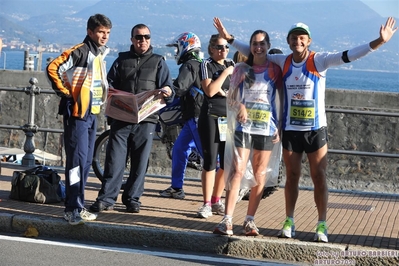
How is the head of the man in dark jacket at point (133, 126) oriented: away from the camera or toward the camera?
toward the camera

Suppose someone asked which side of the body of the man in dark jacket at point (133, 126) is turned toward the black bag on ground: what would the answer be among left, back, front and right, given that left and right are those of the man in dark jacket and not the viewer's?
right

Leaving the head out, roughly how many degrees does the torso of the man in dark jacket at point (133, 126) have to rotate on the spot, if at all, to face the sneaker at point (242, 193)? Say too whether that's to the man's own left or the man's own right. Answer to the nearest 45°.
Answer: approximately 90° to the man's own left

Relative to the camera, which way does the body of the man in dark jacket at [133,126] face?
toward the camera

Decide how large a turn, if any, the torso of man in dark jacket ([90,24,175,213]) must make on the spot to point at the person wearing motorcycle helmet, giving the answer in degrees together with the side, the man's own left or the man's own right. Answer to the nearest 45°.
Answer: approximately 135° to the man's own left
